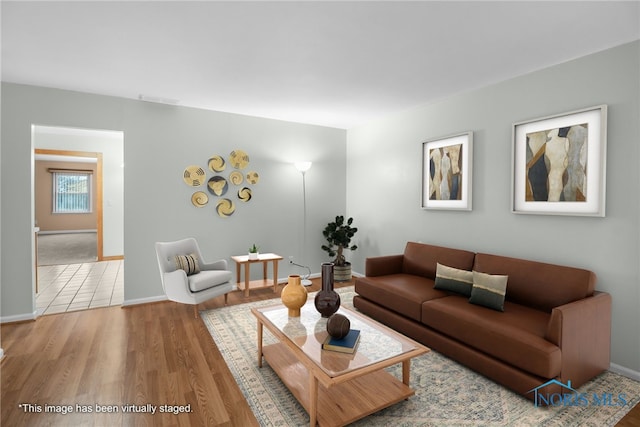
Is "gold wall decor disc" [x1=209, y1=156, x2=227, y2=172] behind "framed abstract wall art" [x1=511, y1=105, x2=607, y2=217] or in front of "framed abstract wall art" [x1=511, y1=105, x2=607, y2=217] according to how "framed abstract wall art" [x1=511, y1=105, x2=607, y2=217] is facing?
in front

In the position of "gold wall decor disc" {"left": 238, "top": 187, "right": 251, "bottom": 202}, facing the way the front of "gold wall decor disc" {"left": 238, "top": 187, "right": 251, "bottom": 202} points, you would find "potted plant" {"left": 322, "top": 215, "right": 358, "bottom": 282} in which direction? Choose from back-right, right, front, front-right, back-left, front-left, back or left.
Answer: left

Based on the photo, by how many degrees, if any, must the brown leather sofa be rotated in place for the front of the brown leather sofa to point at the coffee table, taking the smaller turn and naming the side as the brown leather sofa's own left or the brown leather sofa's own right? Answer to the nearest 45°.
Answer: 0° — it already faces it

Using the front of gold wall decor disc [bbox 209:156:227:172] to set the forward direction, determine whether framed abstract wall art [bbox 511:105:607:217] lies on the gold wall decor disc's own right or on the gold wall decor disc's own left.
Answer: on the gold wall decor disc's own left

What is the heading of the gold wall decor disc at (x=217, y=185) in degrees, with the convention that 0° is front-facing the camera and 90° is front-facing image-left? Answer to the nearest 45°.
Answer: approximately 0°

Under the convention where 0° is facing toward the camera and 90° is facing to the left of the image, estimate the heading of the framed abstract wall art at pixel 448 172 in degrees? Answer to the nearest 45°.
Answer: approximately 45°

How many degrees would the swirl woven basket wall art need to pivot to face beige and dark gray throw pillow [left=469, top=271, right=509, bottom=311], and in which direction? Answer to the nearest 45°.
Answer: approximately 45° to its left

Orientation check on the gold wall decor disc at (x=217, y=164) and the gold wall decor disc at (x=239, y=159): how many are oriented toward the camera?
2

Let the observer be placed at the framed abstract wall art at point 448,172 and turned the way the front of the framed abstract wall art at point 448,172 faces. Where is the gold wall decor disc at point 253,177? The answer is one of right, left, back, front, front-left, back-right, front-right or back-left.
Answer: front-right

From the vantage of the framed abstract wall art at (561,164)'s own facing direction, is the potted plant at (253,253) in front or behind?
in front
